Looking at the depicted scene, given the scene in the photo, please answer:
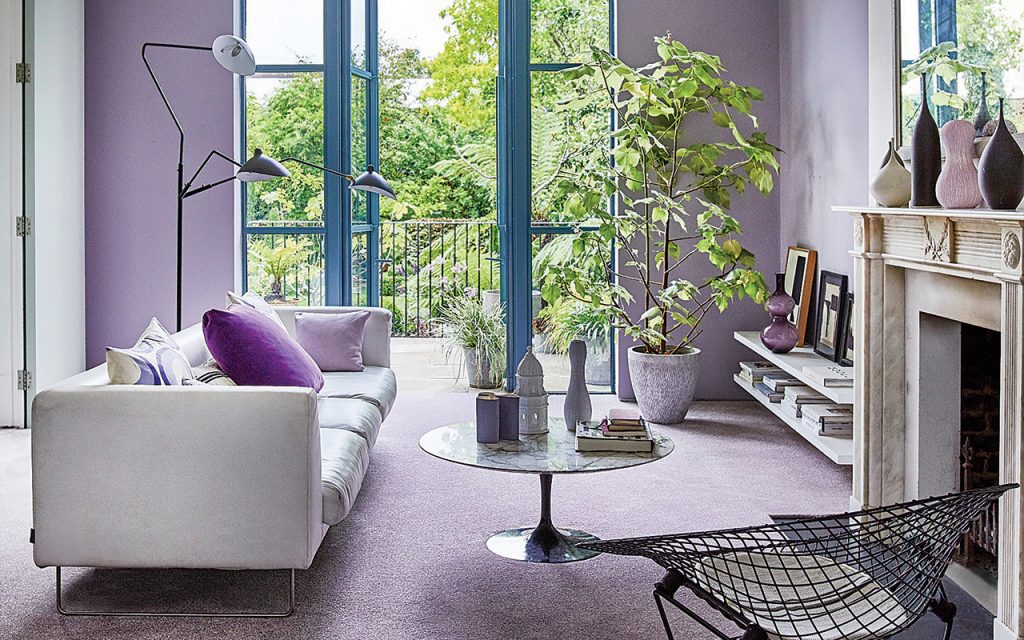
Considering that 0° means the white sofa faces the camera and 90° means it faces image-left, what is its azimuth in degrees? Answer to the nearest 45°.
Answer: approximately 270°

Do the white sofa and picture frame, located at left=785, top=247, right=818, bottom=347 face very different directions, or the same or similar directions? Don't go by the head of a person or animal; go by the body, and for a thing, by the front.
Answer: very different directions

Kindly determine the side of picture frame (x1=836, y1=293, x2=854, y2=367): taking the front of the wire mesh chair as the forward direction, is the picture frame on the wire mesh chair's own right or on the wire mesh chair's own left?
on the wire mesh chair's own right

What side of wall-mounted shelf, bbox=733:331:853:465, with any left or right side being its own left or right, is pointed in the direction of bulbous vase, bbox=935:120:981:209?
left

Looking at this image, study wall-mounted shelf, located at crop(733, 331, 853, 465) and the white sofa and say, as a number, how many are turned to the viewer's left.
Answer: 1

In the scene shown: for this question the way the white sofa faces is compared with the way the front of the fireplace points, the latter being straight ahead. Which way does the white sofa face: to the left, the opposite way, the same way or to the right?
the opposite way

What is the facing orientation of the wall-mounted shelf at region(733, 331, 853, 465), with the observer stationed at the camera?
facing to the left of the viewer
